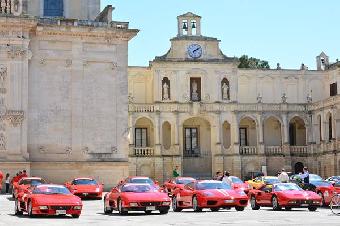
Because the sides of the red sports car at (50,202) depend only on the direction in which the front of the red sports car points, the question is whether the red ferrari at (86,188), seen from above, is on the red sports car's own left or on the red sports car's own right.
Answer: on the red sports car's own left

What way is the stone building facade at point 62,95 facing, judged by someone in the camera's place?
facing the viewer

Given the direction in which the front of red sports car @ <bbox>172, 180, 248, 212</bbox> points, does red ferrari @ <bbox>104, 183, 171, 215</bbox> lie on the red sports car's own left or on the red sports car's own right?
on the red sports car's own right

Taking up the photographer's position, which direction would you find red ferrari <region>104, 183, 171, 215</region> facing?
facing the viewer and to the right of the viewer

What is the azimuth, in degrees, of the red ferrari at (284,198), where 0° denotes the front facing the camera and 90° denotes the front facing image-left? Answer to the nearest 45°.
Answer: approximately 315°

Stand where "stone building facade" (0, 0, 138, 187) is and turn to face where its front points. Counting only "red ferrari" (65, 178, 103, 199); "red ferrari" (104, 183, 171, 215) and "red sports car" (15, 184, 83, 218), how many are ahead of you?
3

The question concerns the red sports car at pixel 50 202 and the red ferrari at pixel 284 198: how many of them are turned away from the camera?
0

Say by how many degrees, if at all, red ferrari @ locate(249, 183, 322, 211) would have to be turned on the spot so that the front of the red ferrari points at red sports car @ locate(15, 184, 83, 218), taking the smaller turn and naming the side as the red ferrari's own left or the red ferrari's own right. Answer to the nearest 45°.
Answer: approximately 90° to the red ferrari's own right

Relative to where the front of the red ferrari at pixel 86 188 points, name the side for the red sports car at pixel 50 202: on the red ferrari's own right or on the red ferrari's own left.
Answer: on the red ferrari's own right
